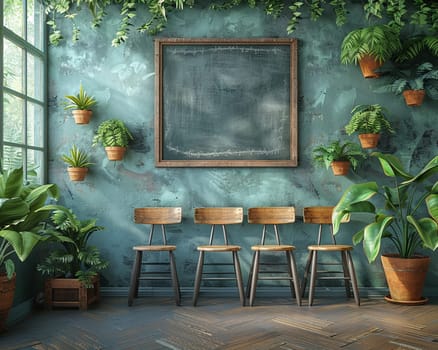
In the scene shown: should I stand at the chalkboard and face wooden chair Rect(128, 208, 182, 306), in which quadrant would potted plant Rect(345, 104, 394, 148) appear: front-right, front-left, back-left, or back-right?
back-left

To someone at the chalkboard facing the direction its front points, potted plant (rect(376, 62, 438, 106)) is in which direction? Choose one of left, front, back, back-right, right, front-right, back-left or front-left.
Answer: left

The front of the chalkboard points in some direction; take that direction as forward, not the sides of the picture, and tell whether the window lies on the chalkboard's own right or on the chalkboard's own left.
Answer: on the chalkboard's own right

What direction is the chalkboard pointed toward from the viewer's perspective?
toward the camera

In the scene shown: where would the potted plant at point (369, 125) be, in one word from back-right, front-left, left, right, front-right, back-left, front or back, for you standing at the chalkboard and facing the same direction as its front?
left

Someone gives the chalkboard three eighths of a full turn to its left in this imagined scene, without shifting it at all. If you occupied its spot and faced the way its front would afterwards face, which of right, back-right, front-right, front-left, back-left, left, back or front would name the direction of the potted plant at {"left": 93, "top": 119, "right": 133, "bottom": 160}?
back-left

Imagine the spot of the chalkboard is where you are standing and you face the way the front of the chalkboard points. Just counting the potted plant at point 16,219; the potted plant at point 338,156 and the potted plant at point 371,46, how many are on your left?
2

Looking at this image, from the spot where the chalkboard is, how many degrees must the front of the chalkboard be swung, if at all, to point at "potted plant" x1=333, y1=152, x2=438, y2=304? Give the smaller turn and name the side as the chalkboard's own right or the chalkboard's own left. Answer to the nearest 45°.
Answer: approximately 90° to the chalkboard's own left

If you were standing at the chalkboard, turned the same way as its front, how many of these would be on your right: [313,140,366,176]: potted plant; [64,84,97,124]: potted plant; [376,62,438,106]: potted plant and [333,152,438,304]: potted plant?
1

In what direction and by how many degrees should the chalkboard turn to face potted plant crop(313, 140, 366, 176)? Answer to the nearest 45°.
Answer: approximately 90° to its left

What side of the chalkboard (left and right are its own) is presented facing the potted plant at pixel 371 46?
left

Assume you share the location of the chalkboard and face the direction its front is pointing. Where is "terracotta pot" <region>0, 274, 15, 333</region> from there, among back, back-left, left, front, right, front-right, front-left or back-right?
front-right
